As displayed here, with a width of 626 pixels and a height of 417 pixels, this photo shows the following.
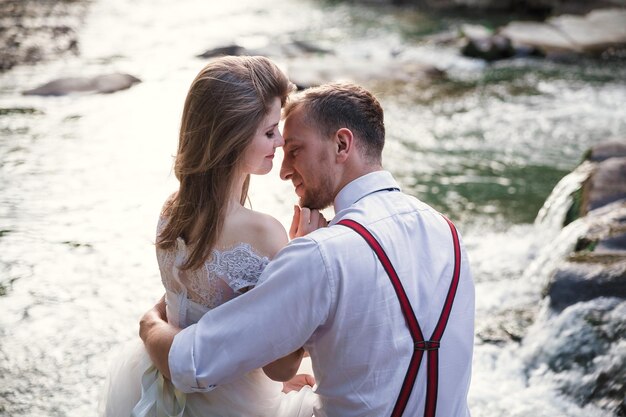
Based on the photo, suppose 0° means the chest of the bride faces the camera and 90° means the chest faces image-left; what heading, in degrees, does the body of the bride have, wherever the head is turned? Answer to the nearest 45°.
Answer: approximately 225°

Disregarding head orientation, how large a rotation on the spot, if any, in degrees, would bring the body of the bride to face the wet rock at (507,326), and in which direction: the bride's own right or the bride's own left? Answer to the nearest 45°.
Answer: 0° — they already face it

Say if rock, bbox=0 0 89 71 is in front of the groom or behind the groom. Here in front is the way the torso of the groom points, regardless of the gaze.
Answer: in front

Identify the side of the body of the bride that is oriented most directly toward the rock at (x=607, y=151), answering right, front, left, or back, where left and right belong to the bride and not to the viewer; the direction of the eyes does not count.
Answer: front

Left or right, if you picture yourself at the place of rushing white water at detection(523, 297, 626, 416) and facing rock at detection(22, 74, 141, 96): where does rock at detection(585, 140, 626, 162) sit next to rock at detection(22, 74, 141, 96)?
right

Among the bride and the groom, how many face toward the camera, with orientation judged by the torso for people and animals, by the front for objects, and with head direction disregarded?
0

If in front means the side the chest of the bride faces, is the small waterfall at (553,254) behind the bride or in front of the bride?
in front

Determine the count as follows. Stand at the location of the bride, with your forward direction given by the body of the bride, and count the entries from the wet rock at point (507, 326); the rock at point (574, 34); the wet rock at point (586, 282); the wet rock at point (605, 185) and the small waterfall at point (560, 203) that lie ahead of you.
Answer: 5

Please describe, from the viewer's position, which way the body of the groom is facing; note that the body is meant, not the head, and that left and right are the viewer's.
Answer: facing away from the viewer and to the left of the viewer

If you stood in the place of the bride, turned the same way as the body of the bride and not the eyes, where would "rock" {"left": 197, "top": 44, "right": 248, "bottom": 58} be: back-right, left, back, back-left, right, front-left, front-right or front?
front-left

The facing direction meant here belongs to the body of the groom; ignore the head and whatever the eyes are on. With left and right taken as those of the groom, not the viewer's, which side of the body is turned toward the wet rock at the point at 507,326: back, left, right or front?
right

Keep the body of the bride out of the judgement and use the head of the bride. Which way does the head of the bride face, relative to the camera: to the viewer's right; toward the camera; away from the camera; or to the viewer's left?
to the viewer's right

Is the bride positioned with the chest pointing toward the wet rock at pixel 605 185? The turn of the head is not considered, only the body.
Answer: yes

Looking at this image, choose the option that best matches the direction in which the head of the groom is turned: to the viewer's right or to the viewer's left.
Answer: to the viewer's left
